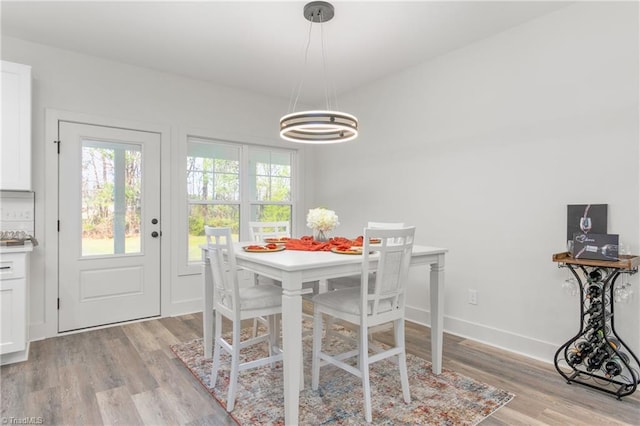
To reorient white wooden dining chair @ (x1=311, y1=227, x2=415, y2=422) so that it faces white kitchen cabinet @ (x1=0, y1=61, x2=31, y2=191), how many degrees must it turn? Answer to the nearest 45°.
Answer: approximately 45° to its left

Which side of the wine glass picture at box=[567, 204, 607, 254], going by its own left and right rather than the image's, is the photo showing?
front

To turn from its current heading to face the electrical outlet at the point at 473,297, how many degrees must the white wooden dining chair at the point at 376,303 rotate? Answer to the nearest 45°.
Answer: approximately 90° to its right

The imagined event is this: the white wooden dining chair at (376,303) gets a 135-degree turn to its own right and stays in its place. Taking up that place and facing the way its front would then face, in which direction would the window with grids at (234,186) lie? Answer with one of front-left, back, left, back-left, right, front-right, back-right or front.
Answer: back-left

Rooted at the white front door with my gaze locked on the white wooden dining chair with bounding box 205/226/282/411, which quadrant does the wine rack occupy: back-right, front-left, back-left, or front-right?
front-left

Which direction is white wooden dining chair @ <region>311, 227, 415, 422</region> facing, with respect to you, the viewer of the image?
facing away from the viewer and to the left of the viewer

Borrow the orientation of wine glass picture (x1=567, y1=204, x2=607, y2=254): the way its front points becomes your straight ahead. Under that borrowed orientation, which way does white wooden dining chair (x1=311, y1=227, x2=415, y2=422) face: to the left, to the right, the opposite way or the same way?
to the right

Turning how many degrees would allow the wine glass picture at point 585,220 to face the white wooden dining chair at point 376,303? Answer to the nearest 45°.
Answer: approximately 45° to its right

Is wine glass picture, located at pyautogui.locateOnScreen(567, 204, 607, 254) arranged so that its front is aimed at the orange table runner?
no

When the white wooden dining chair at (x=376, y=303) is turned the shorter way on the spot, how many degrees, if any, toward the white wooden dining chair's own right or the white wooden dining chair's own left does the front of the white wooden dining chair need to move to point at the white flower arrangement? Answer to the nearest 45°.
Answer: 0° — it already faces it

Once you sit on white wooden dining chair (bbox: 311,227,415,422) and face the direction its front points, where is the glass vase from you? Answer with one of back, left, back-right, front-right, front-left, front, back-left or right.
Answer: front

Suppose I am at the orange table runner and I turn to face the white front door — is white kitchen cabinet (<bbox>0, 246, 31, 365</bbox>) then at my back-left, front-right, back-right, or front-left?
front-left
